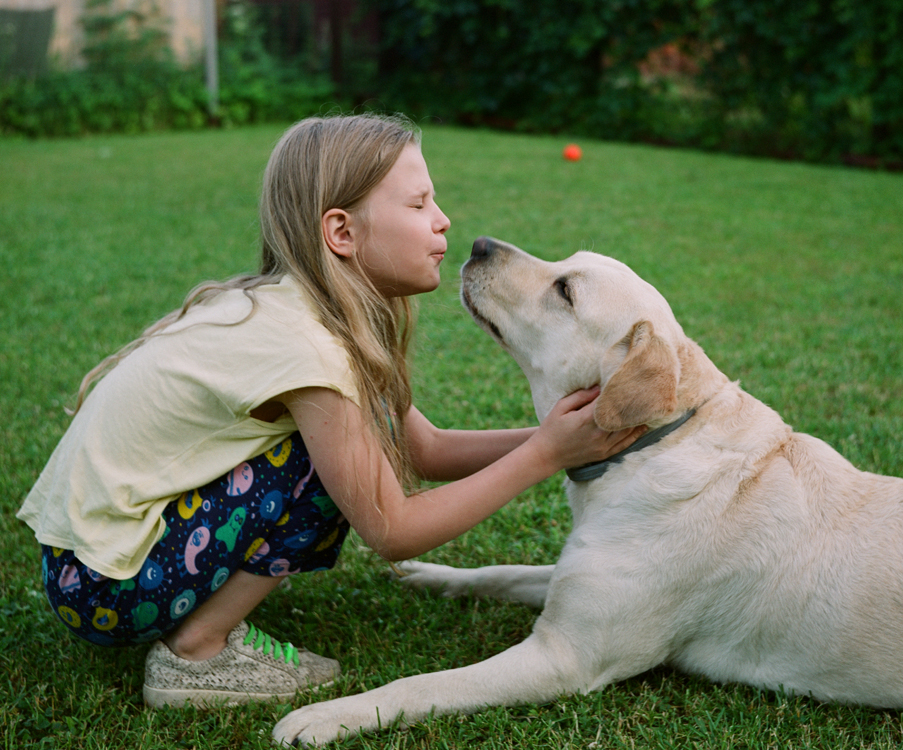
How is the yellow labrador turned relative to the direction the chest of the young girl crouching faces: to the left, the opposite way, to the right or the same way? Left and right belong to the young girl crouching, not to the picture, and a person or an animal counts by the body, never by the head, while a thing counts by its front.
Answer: the opposite way

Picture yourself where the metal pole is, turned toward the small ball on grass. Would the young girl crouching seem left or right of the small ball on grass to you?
right

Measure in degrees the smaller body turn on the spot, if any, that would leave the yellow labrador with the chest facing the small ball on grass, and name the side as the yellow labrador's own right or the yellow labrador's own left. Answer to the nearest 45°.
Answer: approximately 90° to the yellow labrador's own right

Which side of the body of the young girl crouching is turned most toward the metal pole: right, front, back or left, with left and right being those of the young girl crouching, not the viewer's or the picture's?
left

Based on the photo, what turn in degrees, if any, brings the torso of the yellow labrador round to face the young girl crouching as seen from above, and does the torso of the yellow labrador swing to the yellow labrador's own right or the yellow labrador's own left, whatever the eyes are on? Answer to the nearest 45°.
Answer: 0° — it already faces them

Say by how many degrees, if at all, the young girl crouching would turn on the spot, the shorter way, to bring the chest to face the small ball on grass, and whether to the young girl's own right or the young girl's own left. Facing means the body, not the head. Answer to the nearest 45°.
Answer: approximately 90° to the young girl's own left

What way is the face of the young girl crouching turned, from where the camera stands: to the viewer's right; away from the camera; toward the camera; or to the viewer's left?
to the viewer's right

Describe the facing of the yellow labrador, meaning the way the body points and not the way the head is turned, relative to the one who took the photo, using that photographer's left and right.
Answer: facing to the left of the viewer

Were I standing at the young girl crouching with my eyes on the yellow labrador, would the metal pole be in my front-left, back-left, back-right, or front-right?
back-left

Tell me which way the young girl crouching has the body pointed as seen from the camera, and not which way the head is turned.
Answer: to the viewer's right

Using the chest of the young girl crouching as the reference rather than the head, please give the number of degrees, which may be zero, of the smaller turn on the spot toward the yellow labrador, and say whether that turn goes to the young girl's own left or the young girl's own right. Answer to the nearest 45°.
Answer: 0° — they already face it

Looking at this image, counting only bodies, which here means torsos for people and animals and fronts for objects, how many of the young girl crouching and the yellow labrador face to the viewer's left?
1

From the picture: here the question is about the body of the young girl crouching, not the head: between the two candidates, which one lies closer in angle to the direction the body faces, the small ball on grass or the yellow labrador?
the yellow labrador
